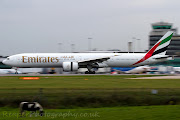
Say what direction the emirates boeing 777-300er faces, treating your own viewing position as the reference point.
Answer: facing to the left of the viewer
